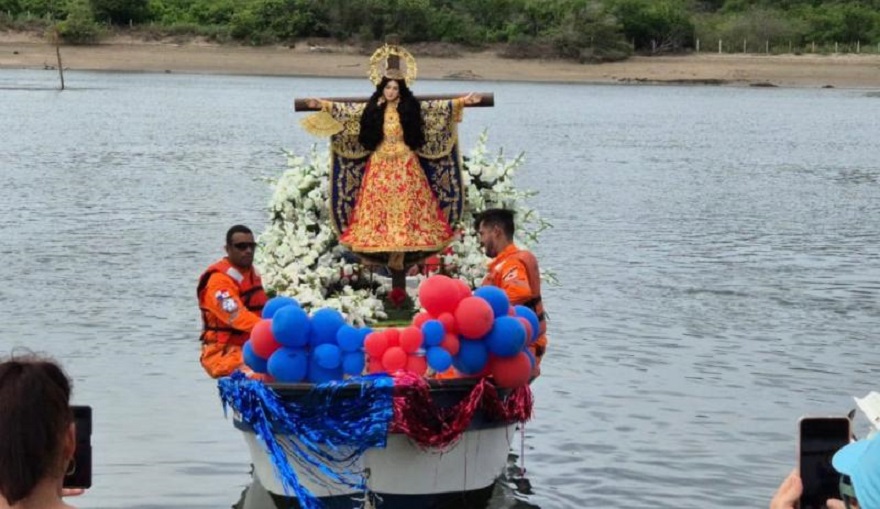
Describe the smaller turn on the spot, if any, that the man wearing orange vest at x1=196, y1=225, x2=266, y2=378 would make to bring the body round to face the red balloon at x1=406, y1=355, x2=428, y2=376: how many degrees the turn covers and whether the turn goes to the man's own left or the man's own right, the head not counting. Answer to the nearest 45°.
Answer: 0° — they already face it

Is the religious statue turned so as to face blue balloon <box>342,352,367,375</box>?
yes

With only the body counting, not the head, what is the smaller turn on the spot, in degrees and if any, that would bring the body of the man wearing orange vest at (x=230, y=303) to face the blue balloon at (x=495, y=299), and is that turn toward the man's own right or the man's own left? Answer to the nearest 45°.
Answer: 0° — they already face it

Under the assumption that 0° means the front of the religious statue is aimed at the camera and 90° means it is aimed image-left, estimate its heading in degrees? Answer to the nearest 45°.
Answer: approximately 0°

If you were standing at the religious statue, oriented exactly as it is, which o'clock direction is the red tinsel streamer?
The red tinsel streamer is roughly at 12 o'clock from the religious statue.

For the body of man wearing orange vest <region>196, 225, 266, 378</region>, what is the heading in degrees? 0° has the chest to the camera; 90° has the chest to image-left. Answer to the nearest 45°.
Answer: approximately 315°
